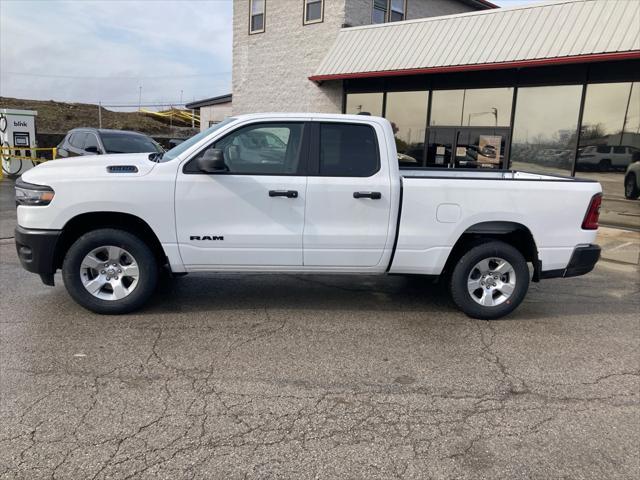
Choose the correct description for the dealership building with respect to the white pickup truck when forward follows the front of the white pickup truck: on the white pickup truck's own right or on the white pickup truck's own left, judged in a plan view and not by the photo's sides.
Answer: on the white pickup truck's own right

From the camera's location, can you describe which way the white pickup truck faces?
facing to the left of the viewer

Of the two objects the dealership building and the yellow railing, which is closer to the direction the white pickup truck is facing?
the yellow railing

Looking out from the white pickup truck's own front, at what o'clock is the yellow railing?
The yellow railing is roughly at 2 o'clock from the white pickup truck.

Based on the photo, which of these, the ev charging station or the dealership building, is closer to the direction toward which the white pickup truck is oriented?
the ev charging station

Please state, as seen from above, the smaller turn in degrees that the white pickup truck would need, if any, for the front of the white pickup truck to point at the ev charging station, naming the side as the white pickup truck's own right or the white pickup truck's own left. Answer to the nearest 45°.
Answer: approximately 45° to the white pickup truck's own right
